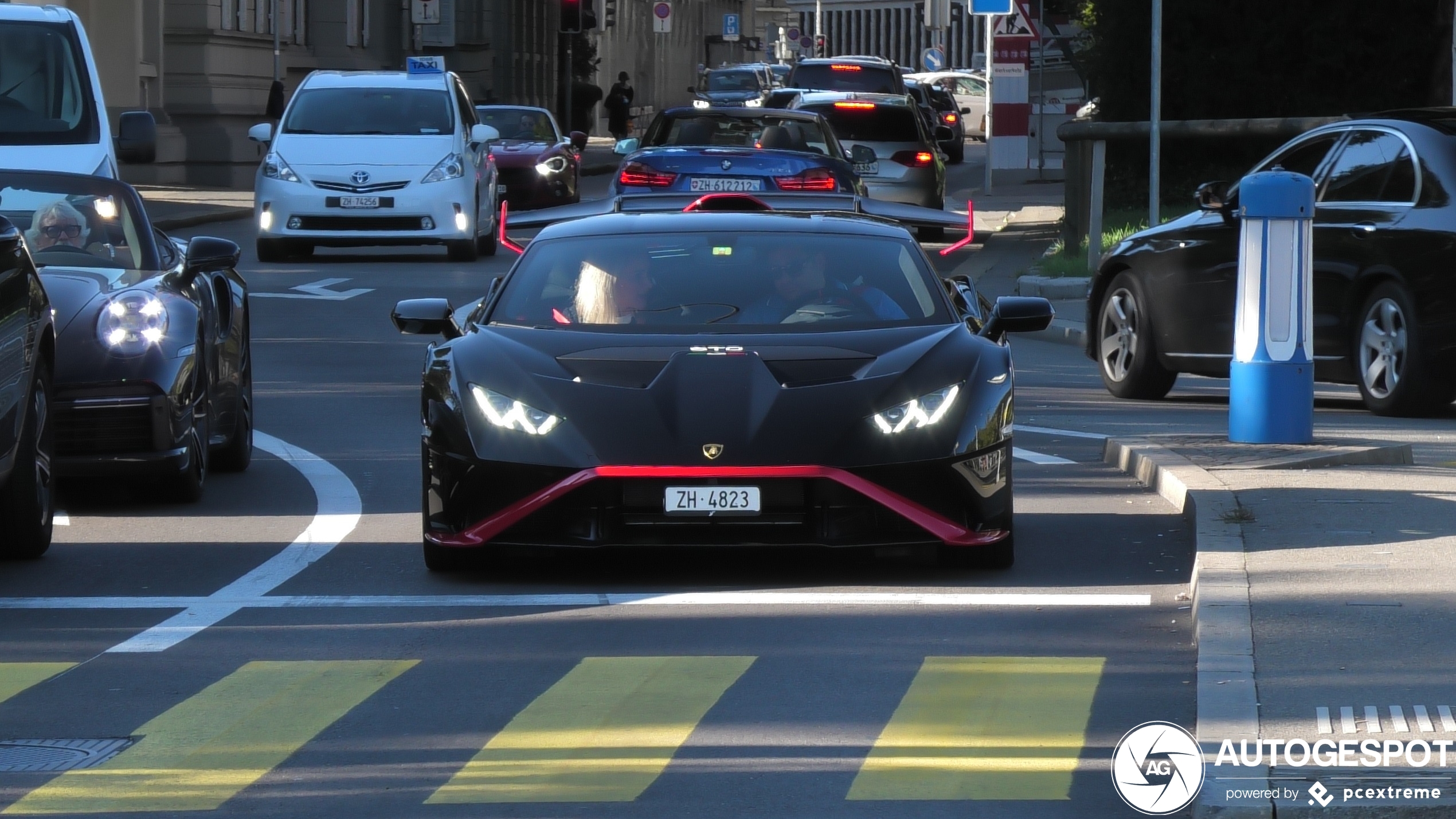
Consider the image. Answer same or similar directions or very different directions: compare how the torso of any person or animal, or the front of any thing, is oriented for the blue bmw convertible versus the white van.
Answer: very different directions

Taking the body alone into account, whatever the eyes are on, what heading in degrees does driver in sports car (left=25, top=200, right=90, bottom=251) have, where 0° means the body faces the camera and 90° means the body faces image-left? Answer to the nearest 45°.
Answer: approximately 0°

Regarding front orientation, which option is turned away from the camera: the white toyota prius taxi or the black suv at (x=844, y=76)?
the black suv

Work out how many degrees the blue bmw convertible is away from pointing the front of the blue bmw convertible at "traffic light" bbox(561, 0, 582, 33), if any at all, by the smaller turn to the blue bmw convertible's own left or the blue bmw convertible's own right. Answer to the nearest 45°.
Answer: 0° — it already faces it

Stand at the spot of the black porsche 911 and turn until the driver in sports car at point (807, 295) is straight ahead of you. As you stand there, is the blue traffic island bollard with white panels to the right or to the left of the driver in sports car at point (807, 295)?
left

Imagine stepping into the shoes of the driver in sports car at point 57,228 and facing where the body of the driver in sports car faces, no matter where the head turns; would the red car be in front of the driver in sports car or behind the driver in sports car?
behind

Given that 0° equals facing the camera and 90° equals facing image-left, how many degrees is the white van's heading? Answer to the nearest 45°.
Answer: approximately 0°

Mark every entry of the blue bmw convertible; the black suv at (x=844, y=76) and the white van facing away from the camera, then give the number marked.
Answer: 2

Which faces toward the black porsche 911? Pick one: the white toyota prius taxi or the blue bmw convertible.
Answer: the white toyota prius taxi

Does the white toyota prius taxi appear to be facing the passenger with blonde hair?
yes

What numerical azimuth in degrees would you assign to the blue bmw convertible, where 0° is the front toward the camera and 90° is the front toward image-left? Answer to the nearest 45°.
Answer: approximately 180°

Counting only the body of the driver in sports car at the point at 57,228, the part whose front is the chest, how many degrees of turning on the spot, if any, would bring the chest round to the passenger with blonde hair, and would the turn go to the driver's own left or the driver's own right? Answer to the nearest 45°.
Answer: approximately 45° to the driver's own left
